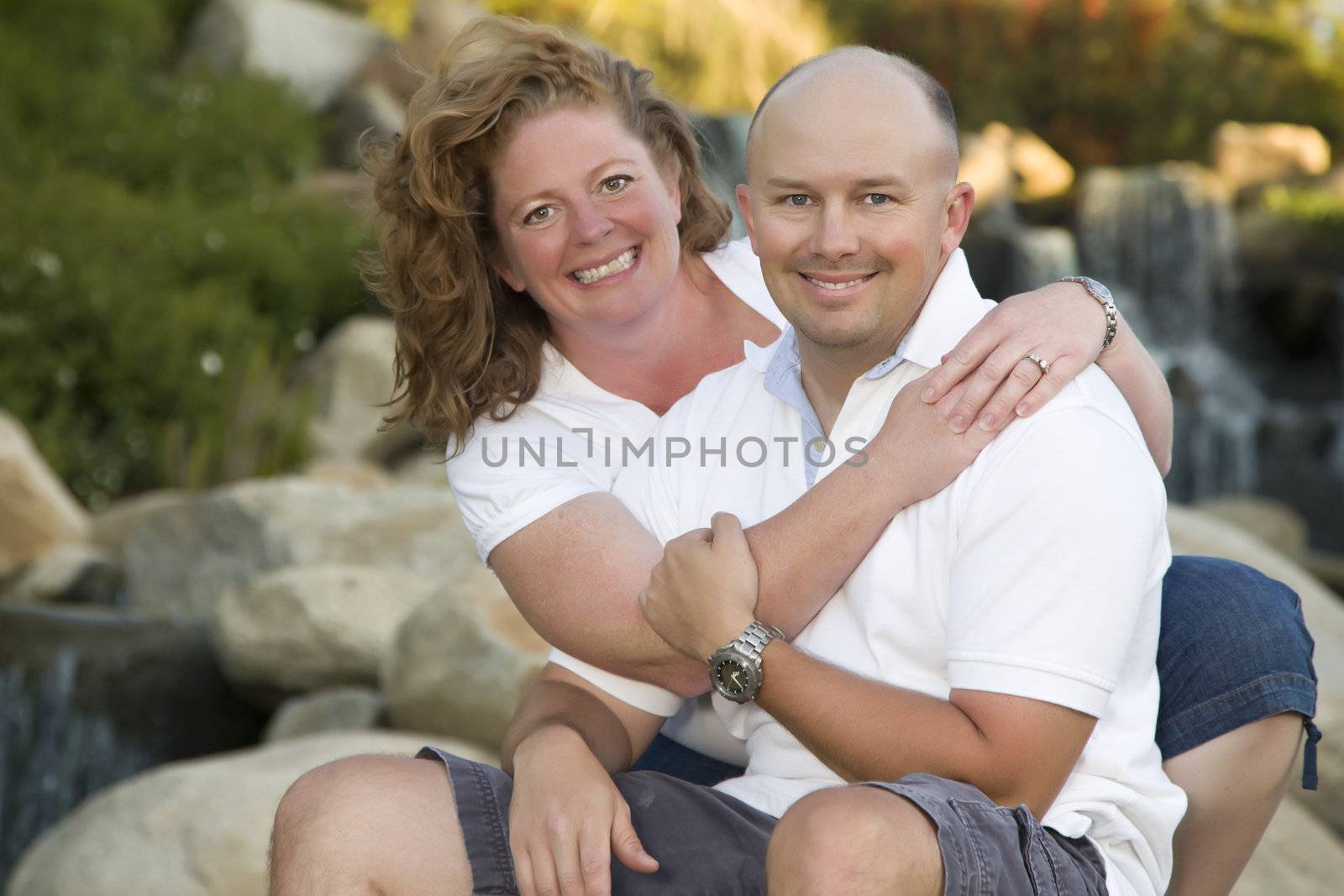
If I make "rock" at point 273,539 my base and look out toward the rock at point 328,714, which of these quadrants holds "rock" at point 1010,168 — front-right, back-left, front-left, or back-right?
back-left

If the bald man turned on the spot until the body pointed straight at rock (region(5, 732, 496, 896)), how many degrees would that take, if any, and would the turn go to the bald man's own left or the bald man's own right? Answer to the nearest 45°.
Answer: approximately 90° to the bald man's own right

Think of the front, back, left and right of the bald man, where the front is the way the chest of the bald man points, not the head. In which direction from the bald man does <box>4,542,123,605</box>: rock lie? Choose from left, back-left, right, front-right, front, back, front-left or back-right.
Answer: right

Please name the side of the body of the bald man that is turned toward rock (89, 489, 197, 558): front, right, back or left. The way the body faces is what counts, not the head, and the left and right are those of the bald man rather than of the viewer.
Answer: right

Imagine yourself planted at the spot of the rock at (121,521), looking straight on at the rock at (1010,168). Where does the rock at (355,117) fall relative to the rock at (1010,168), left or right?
left

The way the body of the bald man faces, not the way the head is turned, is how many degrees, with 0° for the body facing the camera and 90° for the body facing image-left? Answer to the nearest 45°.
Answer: approximately 45°

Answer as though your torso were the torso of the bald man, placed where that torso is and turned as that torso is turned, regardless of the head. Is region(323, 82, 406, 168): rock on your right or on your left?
on your right

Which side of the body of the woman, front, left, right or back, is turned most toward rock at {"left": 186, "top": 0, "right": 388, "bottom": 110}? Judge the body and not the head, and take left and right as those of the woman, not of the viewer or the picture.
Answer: back

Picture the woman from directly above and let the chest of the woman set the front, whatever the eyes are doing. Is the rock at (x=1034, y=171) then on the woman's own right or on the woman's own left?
on the woman's own left
